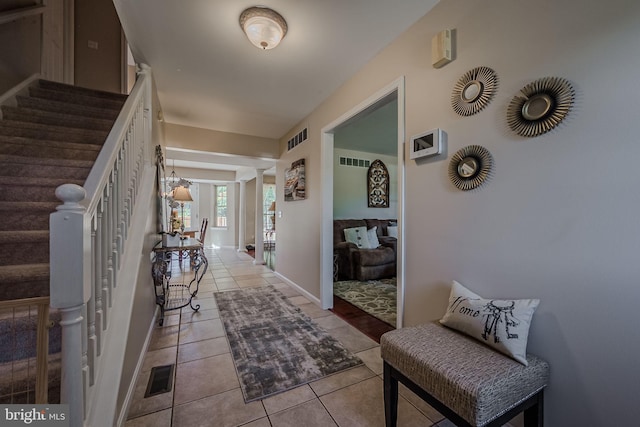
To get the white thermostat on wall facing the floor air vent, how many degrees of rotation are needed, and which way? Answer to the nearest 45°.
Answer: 0° — it already faces it

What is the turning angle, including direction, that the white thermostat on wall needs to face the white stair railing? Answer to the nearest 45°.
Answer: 0° — it already faces it

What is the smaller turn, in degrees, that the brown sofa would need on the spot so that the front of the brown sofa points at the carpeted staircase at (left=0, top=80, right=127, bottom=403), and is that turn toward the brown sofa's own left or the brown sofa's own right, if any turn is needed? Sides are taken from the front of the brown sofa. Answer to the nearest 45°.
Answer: approximately 90° to the brown sofa's own right

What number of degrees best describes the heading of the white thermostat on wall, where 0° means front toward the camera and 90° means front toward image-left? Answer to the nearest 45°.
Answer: approximately 45°

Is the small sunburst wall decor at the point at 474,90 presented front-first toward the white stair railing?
yes

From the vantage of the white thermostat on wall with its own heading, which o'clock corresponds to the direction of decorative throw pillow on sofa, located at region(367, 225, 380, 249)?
The decorative throw pillow on sofa is roughly at 4 o'clock from the white thermostat on wall.

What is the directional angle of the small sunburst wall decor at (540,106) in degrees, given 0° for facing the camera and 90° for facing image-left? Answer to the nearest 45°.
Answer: approximately 45°

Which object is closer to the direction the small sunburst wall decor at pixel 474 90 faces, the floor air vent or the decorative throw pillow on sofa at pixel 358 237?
the floor air vent

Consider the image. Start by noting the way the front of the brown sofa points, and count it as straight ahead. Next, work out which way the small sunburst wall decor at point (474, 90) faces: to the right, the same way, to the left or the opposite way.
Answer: to the right
